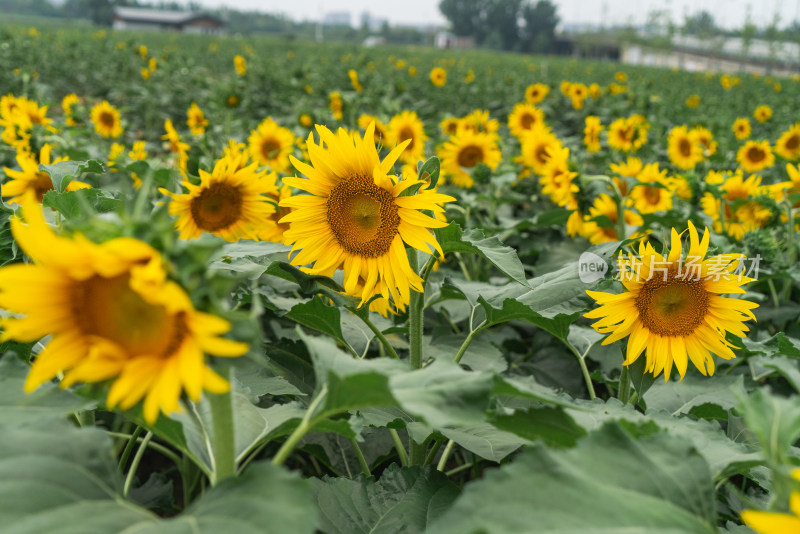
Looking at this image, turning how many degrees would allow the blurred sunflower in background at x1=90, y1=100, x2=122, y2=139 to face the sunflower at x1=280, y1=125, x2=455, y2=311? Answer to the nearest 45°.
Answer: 0° — it already faces it

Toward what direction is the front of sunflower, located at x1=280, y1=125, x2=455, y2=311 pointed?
toward the camera

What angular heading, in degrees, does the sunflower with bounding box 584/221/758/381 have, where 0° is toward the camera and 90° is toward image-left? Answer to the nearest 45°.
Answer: approximately 0°

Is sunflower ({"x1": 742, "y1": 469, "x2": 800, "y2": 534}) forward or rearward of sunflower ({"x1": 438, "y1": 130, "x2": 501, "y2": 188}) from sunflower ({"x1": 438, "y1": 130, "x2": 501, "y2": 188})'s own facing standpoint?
forward

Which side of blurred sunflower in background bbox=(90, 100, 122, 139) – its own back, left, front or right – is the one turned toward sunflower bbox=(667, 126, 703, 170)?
left

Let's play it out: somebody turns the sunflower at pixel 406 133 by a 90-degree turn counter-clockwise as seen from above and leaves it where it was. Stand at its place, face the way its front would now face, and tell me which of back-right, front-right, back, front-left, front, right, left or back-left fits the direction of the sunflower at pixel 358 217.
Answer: right

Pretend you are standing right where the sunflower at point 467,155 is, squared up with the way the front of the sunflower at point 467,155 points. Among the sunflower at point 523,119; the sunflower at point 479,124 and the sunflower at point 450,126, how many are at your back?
3

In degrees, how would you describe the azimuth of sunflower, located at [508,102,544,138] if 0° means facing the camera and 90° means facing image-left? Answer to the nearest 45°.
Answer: approximately 0°
